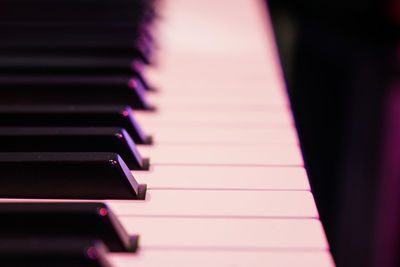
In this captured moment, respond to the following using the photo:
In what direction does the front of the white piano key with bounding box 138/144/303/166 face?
to the viewer's right

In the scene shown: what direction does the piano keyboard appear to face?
to the viewer's right

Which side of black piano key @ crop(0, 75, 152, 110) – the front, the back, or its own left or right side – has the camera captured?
right

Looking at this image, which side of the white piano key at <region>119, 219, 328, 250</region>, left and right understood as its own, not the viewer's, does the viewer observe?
right

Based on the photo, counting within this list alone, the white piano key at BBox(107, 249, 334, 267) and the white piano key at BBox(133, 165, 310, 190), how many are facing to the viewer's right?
2

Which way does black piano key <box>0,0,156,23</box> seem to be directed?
to the viewer's right

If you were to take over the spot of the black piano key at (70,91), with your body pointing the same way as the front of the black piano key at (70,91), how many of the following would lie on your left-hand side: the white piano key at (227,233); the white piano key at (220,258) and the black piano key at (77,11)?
1

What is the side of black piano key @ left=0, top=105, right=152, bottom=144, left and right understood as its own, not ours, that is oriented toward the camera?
right
